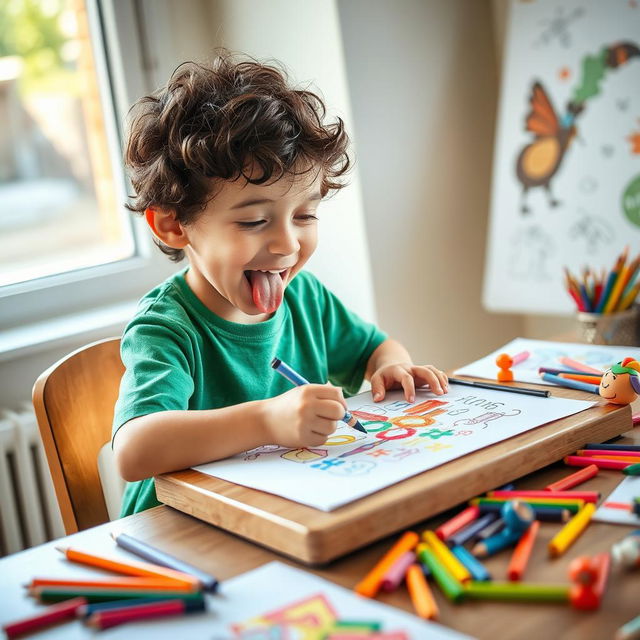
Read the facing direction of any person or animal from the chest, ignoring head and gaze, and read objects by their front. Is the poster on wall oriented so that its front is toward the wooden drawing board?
yes

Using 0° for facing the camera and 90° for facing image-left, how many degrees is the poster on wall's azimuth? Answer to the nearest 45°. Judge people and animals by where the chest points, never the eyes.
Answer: approximately 0°

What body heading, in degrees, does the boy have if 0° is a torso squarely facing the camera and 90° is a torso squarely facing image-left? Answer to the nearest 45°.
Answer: approximately 315°

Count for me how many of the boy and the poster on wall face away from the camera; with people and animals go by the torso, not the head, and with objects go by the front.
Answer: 0

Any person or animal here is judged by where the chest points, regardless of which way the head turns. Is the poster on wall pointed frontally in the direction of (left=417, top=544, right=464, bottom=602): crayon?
yes

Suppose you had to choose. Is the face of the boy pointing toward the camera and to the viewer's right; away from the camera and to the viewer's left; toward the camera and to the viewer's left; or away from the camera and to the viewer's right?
toward the camera and to the viewer's right
